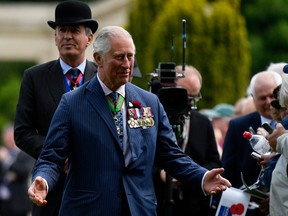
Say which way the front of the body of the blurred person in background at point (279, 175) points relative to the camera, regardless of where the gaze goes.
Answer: to the viewer's left

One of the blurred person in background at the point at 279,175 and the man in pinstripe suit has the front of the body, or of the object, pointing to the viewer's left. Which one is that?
the blurred person in background

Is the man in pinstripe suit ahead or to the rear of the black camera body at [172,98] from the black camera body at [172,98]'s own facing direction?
ahead

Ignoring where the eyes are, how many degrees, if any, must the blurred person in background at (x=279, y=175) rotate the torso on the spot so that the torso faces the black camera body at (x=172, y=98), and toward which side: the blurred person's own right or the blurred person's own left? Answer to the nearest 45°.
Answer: approximately 45° to the blurred person's own right

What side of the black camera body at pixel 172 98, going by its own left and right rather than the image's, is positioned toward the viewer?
front

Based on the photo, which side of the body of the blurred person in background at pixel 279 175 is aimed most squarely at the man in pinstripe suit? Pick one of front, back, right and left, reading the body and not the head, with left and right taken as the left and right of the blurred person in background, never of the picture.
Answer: front

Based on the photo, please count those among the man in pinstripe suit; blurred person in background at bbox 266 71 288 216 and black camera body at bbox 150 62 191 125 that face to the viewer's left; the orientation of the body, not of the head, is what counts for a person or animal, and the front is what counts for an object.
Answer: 1

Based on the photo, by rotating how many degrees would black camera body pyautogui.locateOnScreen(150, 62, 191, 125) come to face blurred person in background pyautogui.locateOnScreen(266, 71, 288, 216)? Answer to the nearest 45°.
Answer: approximately 45° to its left

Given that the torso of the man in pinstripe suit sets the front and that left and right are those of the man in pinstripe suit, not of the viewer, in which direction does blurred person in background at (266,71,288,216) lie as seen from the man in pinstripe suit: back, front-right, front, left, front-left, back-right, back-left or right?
front-left
